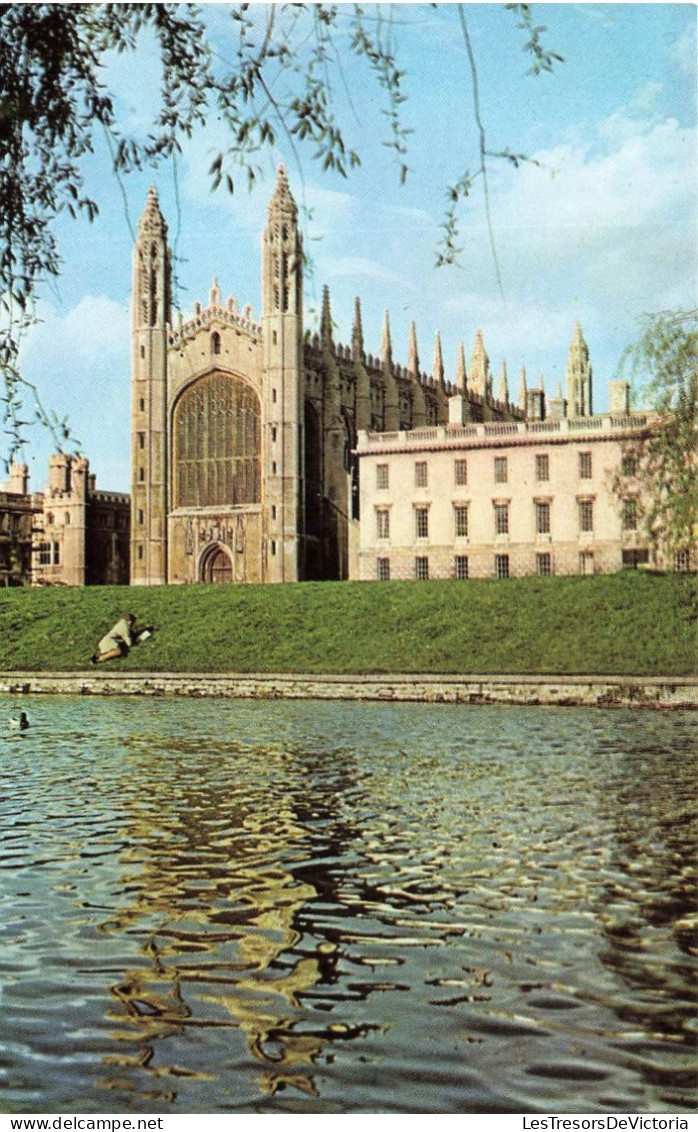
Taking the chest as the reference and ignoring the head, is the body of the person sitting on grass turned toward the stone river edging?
no
